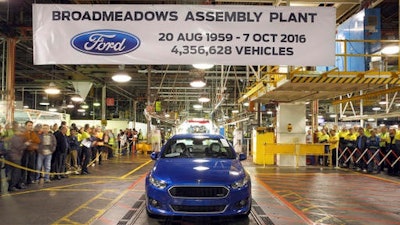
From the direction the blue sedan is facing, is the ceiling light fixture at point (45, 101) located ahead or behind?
behind

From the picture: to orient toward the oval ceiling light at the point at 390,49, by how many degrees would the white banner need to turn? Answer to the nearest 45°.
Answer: approximately 135° to its left

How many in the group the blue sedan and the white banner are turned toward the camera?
2

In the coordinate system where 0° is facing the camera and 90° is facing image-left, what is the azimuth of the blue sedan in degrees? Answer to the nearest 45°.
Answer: approximately 0°

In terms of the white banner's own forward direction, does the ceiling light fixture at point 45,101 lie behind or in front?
behind

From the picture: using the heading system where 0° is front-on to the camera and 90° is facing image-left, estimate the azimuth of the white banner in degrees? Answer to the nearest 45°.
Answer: approximately 0°

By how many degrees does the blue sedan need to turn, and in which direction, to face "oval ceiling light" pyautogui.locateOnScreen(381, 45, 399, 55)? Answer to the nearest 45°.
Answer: approximately 135° to its left
